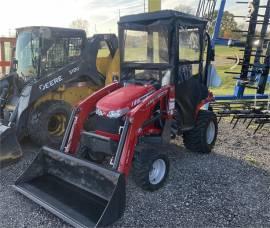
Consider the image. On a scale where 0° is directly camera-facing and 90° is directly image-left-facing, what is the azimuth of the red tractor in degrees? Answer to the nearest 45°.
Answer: approximately 45°
